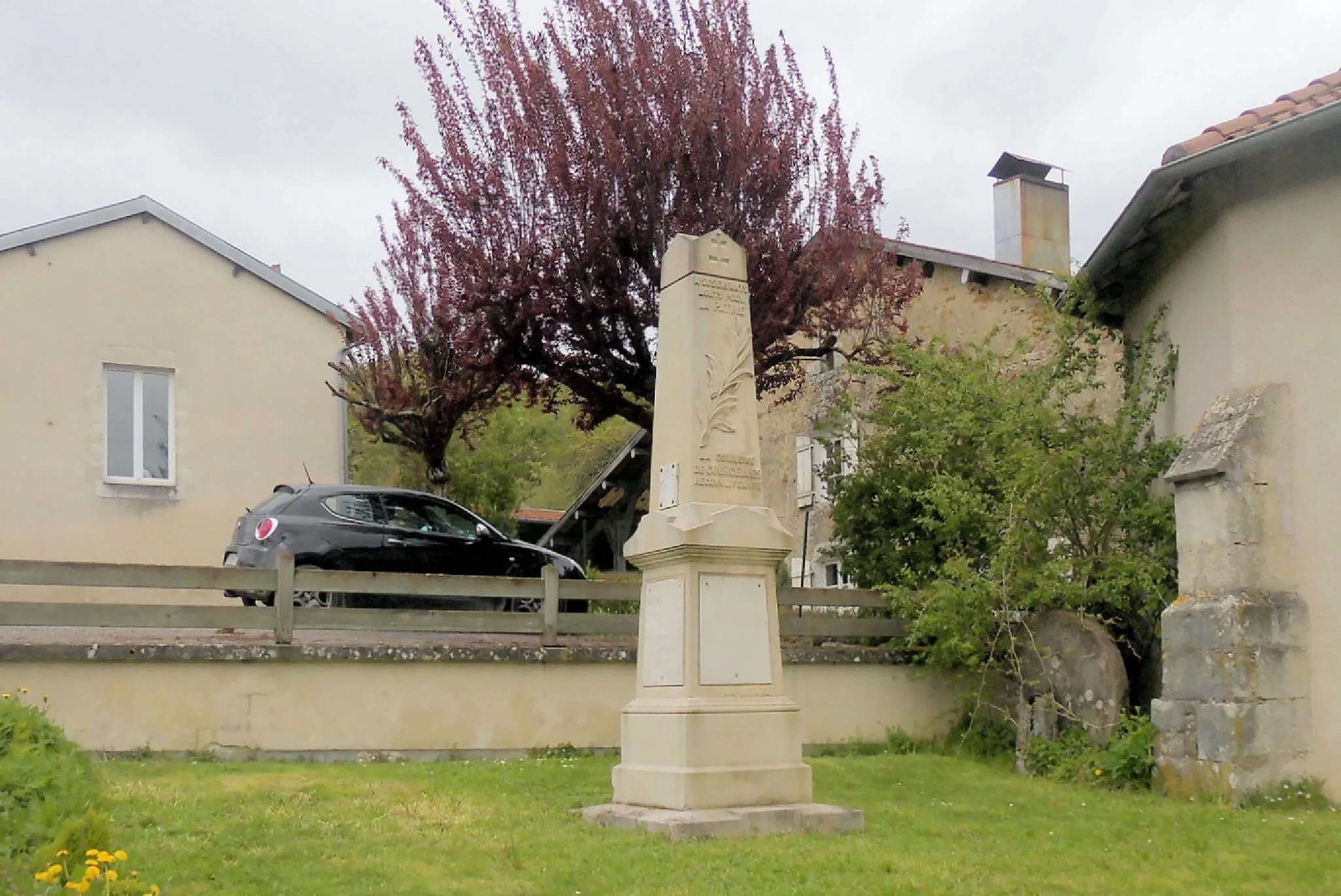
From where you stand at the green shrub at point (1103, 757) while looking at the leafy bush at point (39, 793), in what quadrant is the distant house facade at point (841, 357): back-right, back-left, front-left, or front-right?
back-right

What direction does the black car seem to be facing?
to the viewer's right

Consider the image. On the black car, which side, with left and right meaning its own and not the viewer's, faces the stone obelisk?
right

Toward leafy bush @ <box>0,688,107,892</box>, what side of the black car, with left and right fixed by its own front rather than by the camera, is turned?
right

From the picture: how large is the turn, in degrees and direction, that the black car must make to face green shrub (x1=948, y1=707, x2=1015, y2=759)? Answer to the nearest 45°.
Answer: approximately 45° to its right

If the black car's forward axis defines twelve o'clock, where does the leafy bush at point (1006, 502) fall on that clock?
The leafy bush is roughly at 1 o'clock from the black car.
